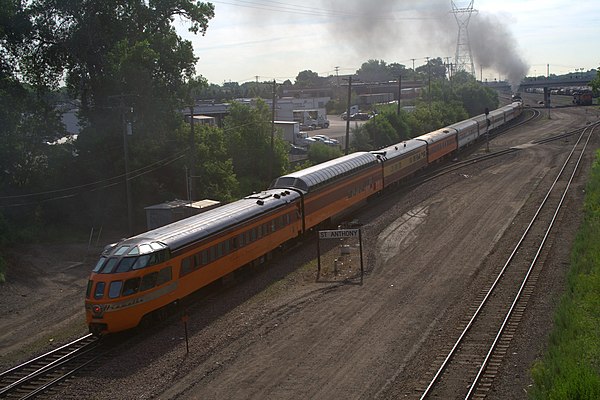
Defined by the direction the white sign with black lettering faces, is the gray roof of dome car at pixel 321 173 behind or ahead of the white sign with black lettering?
behind

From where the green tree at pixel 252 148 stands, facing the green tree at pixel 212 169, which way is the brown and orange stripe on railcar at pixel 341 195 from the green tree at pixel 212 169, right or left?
left

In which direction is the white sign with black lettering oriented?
toward the camera

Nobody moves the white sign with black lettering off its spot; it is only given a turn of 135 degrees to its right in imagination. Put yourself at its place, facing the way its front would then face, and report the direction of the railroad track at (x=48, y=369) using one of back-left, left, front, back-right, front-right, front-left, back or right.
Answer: left

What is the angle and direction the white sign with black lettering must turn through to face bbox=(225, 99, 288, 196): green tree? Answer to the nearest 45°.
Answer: approximately 180°

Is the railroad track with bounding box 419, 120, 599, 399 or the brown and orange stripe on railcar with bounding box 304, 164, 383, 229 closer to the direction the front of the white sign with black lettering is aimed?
the railroad track
